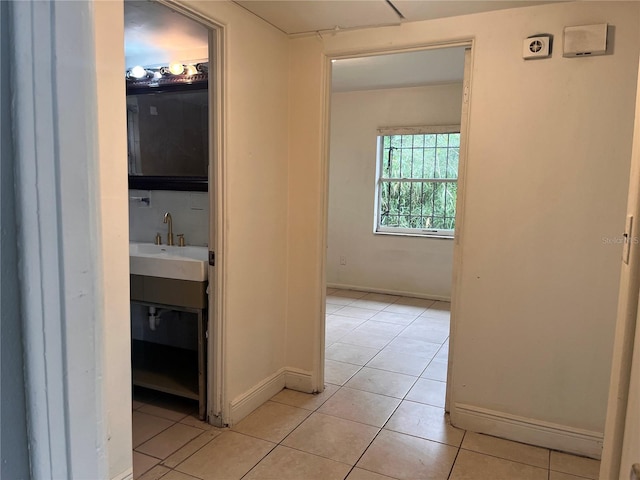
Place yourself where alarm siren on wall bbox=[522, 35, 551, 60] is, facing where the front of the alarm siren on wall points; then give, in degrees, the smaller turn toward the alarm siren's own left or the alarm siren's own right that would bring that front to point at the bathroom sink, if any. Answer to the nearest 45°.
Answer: approximately 90° to the alarm siren's own right

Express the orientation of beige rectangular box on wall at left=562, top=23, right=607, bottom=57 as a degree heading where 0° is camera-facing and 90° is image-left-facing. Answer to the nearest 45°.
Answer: approximately 0°

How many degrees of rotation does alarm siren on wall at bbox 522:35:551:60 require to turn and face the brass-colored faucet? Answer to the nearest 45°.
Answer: approximately 90° to its right

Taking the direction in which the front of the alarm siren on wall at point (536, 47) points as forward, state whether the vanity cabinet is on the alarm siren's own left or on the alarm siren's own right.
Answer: on the alarm siren's own right

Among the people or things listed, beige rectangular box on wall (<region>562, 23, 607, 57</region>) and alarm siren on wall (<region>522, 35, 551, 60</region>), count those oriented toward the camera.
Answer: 2
